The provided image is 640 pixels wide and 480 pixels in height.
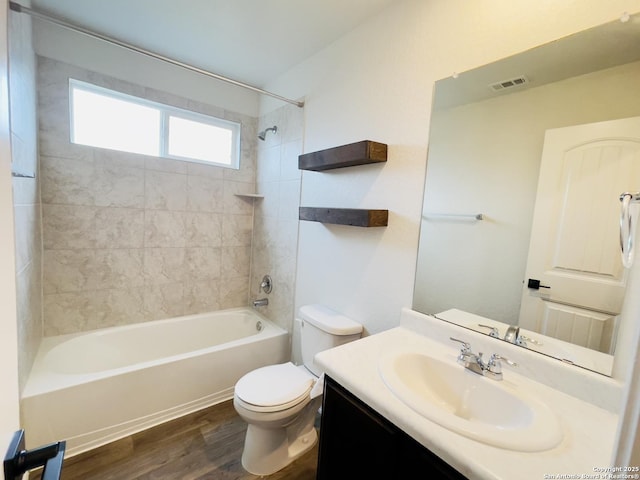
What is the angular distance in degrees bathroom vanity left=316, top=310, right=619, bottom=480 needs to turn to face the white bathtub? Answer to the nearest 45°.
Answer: approximately 45° to its right

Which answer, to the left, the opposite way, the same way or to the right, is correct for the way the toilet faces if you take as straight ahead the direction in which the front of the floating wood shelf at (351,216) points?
the same way

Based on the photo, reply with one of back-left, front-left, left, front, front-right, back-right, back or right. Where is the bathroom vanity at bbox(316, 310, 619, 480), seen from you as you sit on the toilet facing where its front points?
left

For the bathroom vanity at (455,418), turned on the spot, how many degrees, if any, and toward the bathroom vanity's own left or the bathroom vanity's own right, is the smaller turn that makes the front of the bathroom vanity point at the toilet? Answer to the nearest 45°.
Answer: approximately 45° to the bathroom vanity's own right

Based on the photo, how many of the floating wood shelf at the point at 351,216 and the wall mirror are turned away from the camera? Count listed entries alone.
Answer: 0

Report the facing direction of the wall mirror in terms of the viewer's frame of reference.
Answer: facing the viewer and to the left of the viewer

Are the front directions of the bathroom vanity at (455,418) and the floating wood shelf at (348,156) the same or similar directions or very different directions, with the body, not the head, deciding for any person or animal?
same or similar directions

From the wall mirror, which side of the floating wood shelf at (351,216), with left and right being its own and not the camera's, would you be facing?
left

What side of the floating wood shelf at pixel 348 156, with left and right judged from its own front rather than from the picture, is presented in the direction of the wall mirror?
left

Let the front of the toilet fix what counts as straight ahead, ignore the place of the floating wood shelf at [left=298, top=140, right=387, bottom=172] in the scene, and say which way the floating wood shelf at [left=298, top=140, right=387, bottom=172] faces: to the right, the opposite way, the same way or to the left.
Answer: the same way

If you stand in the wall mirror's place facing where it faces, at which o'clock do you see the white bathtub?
The white bathtub is roughly at 1 o'clock from the wall mirror.

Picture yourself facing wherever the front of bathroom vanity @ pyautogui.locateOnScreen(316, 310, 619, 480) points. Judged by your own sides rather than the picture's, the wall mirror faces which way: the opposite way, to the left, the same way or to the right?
the same way
